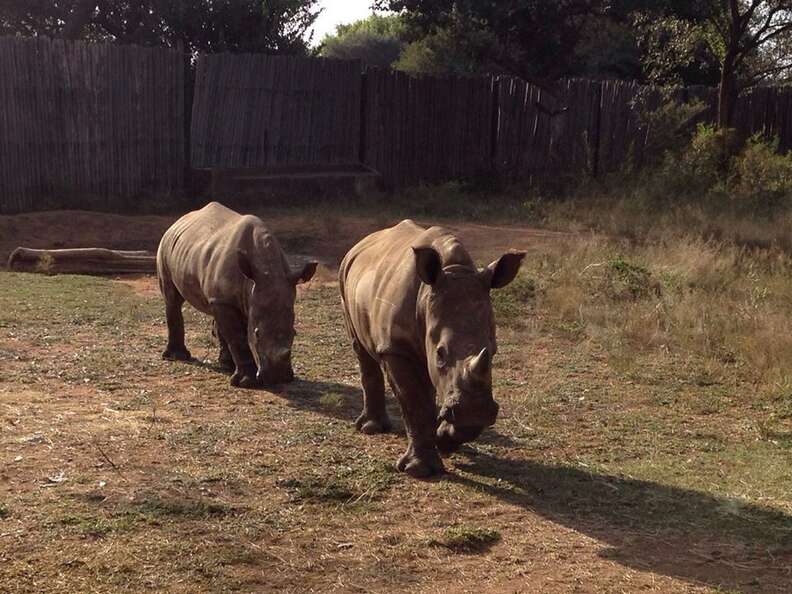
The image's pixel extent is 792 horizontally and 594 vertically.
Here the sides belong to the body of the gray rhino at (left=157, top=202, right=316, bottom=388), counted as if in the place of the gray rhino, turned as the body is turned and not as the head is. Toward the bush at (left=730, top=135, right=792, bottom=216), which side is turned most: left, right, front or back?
left

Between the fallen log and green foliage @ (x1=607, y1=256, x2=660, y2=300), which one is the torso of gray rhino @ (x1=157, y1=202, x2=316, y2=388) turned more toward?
the green foliage

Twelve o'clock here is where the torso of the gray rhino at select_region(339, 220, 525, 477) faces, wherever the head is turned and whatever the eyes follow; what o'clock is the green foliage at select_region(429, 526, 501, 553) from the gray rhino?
The green foliage is roughly at 1 o'clock from the gray rhino.

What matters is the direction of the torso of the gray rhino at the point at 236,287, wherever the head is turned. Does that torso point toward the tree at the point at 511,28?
no

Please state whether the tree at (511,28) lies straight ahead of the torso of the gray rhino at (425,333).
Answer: no

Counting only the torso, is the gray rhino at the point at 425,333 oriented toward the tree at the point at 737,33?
no

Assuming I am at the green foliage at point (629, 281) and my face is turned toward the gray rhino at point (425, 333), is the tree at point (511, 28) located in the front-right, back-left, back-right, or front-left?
back-right

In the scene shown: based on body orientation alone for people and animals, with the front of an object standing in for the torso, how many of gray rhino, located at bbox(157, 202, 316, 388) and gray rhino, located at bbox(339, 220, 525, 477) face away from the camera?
0

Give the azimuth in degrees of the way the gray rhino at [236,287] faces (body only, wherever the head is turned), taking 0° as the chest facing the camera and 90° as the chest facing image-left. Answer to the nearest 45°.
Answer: approximately 315°

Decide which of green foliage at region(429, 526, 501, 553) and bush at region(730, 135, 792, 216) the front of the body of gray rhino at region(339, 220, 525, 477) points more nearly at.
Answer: the green foliage

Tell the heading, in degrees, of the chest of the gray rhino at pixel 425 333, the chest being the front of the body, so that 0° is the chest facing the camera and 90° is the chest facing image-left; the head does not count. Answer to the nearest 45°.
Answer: approximately 315°

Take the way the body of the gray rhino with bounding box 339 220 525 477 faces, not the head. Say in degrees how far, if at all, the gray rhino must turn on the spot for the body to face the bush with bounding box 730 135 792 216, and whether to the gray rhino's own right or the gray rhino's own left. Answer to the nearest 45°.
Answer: approximately 135° to the gray rhino's own left

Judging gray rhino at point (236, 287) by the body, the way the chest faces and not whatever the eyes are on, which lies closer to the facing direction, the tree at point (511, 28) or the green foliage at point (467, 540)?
the green foliage

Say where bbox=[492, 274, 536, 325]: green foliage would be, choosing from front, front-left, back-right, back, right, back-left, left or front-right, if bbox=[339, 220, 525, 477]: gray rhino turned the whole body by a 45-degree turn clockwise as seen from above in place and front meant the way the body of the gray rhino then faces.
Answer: back

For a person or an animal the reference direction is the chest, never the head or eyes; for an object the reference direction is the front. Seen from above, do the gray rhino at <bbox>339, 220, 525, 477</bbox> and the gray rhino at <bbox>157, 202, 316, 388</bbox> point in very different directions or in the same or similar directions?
same or similar directions

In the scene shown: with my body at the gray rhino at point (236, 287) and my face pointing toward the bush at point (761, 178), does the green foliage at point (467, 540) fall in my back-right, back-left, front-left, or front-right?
back-right

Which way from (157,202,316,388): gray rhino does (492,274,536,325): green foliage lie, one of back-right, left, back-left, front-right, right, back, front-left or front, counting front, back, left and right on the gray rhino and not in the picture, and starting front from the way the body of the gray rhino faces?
left
